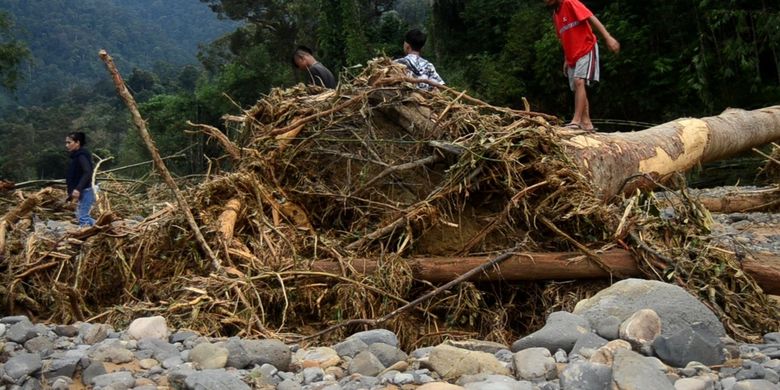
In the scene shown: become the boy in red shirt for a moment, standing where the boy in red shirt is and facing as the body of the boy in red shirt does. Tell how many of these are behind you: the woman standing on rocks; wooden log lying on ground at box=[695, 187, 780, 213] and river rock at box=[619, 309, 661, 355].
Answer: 1

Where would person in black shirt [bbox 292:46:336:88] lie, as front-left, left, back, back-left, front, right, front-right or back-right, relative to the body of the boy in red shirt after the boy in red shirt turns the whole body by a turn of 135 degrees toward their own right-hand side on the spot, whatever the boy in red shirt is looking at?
left

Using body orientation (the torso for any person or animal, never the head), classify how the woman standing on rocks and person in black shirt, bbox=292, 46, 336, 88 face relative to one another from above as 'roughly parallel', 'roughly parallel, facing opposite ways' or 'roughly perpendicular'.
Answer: roughly parallel

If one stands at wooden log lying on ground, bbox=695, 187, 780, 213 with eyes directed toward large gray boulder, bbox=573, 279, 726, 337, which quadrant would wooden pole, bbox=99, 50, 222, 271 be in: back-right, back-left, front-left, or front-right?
front-right
